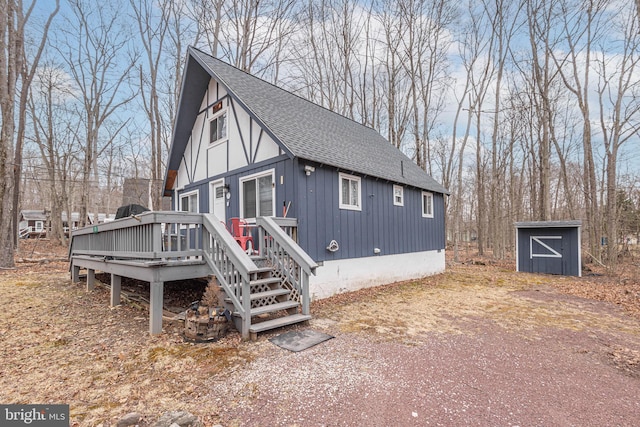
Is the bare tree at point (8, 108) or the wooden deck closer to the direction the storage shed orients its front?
the wooden deck

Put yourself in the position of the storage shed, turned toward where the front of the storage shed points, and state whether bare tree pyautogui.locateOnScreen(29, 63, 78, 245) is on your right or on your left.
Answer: on your right

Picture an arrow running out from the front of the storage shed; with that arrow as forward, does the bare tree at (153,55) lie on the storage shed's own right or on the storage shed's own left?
on the storage shed's own right

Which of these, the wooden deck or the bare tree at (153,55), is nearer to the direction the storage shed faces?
the wooden deck

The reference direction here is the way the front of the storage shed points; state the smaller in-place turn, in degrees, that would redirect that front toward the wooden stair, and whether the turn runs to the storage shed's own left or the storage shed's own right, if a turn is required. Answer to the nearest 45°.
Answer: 0° — it already faces it

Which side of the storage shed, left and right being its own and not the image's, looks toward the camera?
front

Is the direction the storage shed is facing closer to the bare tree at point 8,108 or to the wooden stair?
the wooden stair

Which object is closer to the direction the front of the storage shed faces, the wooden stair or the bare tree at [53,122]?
the wooden stair

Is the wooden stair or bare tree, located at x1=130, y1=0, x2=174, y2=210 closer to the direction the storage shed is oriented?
the wooden stair

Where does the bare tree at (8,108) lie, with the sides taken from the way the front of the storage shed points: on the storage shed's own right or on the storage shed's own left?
on the storage shed's own right
